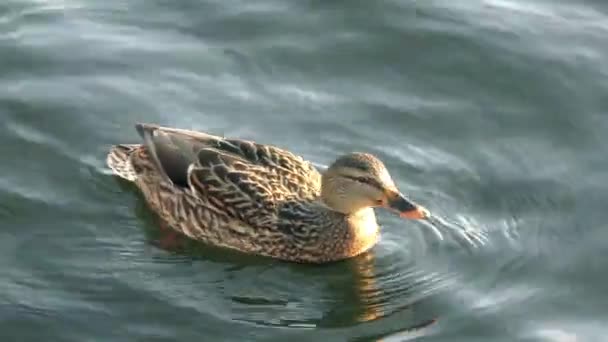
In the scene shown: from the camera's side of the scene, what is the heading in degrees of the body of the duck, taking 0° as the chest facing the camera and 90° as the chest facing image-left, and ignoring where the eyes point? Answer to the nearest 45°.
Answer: approximately 315°
